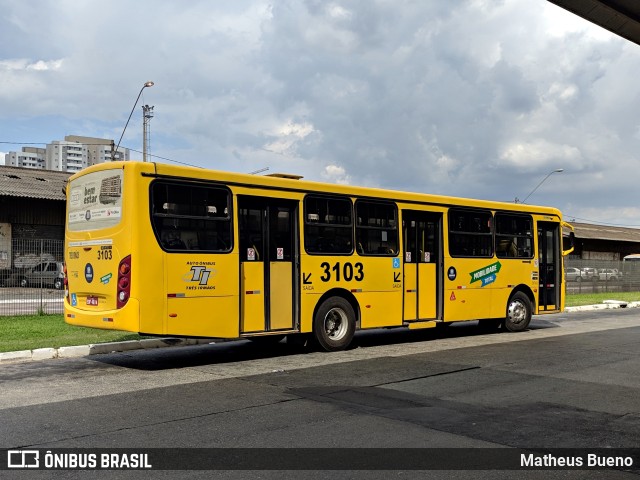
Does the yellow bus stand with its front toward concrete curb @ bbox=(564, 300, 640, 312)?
yes

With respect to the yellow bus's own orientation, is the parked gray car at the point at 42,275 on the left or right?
on its left

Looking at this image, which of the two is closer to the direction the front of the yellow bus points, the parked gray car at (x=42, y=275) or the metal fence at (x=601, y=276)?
the metal fence

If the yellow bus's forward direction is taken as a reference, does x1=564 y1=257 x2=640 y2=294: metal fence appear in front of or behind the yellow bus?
in front

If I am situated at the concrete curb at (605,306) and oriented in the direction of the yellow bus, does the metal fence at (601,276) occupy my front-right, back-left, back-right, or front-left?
back-right

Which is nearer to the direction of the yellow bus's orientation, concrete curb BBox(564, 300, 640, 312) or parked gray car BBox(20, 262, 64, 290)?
the concrete curb

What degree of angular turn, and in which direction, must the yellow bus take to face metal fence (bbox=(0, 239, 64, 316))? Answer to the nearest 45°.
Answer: approximately 90° to its left

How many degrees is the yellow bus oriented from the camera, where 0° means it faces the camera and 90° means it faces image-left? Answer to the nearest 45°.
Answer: approximately 225°
